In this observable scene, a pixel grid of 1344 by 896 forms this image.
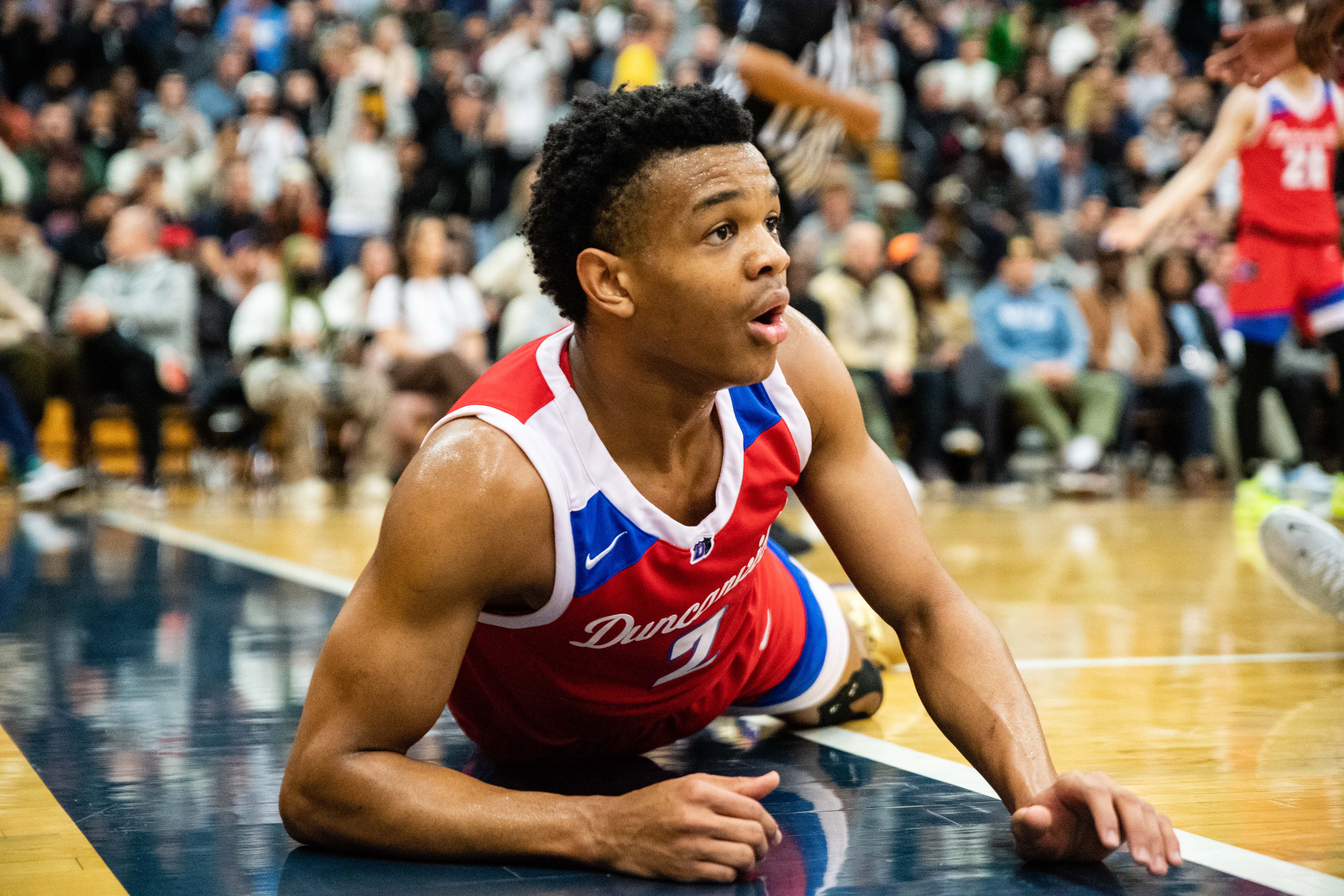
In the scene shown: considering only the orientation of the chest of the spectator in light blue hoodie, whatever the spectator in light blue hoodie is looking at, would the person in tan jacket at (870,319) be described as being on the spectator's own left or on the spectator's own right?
on the spectator's own right

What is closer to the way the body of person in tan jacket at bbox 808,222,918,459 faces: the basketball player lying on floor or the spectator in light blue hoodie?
the basketball player lying on floor

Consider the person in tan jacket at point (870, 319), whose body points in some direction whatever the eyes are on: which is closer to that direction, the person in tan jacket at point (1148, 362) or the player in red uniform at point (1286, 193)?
the player in red uniform

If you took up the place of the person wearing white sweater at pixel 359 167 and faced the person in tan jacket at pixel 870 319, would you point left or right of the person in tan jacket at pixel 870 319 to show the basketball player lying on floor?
right

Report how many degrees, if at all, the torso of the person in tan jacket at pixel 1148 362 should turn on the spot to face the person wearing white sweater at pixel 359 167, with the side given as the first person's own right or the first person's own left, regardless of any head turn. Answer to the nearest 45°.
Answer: approximately 135° to the first person's own right

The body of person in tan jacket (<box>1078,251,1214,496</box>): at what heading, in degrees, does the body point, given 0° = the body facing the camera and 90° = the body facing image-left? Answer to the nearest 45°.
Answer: approximately 315°

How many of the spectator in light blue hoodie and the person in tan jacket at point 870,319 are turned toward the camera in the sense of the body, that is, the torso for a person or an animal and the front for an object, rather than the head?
2
